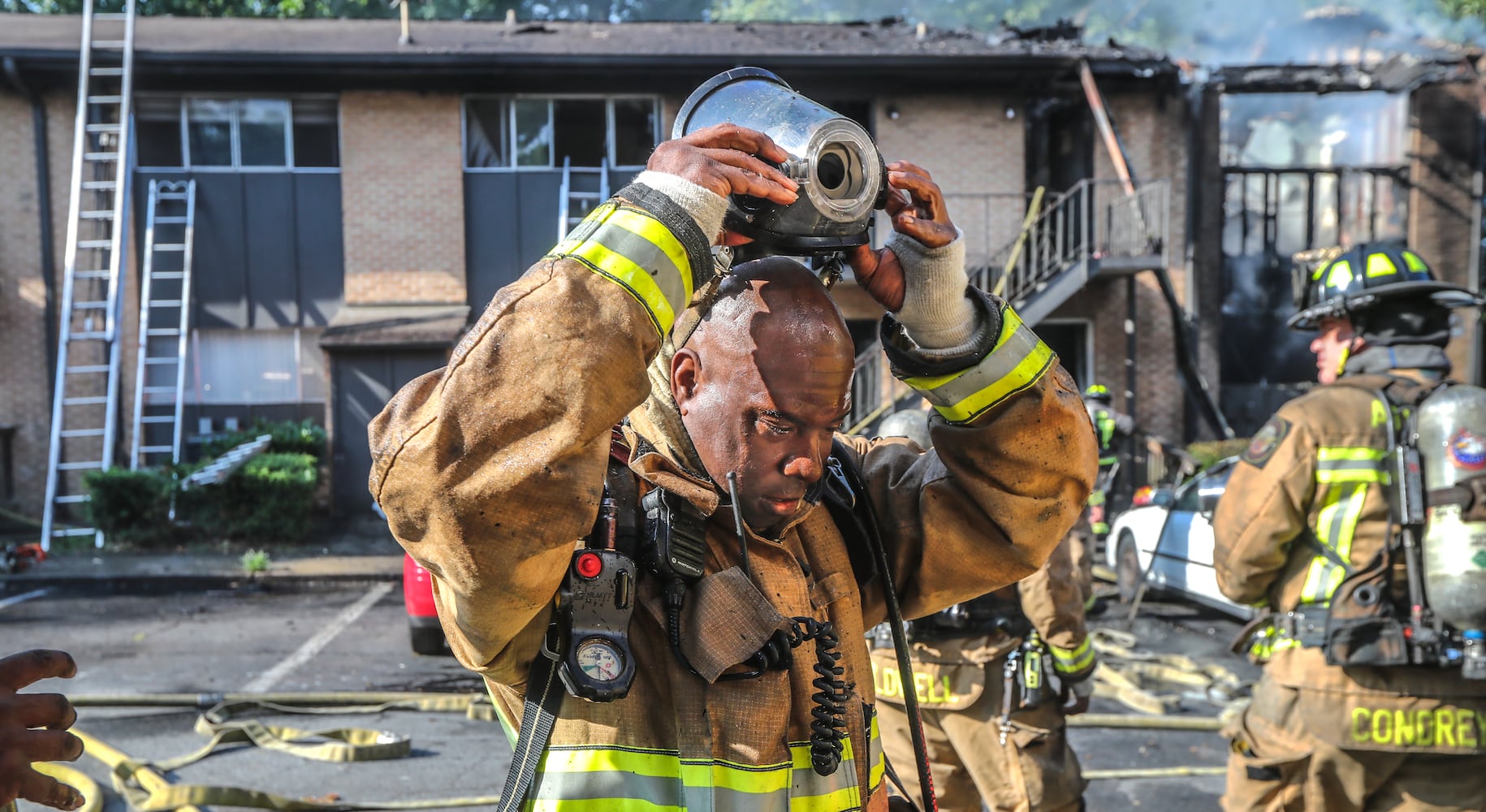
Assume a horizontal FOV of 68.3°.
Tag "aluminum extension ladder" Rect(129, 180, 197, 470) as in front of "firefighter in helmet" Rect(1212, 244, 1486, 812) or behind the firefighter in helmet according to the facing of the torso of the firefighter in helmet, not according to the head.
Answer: in front

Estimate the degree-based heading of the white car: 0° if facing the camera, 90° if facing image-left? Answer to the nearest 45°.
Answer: approximately 135°

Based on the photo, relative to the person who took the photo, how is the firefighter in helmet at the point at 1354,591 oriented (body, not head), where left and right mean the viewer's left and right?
facing away from the viewer and to the left of the viewer

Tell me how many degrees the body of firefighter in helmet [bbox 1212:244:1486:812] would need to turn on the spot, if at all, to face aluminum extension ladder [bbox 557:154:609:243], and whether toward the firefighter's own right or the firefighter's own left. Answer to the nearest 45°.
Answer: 0° — they already face it

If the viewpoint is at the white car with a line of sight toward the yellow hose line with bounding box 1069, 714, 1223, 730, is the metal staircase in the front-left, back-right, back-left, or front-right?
back-right

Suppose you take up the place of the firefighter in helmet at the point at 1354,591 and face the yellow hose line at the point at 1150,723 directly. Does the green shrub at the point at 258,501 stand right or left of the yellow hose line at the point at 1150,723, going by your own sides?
left

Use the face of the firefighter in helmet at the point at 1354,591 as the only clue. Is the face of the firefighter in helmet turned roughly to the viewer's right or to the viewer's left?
to the viewer's left

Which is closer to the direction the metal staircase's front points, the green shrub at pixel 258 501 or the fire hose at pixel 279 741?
the green shrub

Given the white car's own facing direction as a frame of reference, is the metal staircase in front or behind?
in front
